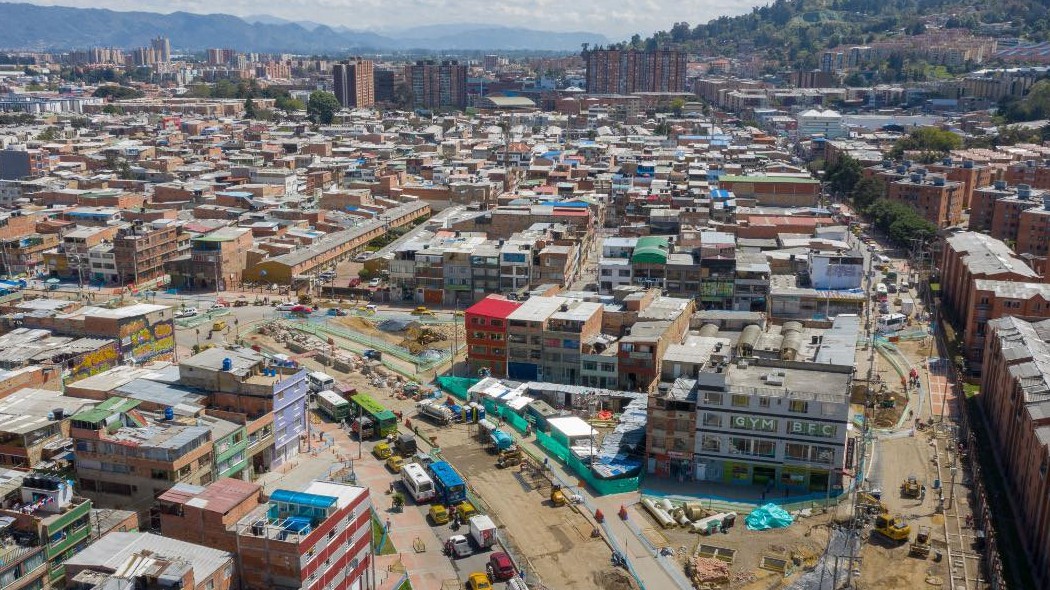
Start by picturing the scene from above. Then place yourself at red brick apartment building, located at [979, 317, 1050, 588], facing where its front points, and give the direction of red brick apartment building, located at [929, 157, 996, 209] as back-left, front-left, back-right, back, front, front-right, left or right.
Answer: right

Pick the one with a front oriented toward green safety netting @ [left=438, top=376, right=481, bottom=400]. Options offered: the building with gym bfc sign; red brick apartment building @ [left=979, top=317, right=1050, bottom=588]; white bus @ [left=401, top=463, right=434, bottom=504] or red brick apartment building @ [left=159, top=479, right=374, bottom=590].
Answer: red brick apartment building @ [left=979, top=317, right=1050, bottom=588]

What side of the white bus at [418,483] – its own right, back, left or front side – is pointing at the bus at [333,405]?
back

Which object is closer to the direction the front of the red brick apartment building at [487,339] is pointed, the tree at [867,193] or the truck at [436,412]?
the truck

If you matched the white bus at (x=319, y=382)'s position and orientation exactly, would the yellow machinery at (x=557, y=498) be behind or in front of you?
in front

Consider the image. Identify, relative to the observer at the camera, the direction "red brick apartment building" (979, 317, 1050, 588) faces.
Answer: facing to the left of the viewer

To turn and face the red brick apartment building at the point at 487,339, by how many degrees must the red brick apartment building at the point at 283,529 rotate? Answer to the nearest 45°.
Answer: approximately 90° to its left

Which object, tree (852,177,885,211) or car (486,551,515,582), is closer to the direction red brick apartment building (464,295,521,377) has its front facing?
the car

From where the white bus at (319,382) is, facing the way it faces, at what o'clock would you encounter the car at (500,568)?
The car is roughly at 1 o'clock from the white bus.

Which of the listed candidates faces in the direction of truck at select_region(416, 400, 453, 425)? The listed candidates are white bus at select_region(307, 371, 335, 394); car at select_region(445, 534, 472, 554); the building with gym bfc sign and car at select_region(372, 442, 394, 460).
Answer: the white bus

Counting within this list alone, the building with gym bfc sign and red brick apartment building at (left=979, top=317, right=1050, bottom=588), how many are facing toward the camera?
1

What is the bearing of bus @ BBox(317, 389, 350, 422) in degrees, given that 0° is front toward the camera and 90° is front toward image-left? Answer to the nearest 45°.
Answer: approximately 315°
